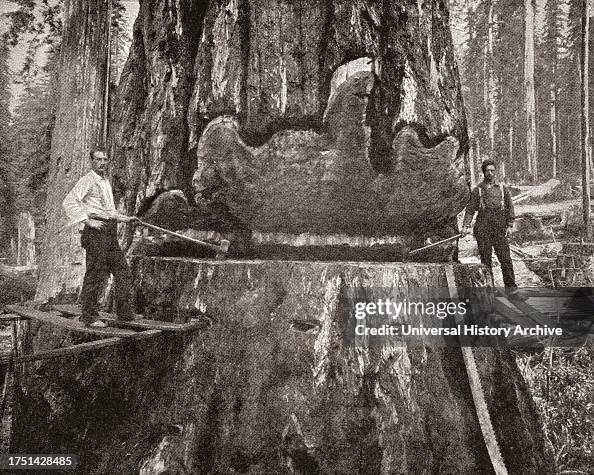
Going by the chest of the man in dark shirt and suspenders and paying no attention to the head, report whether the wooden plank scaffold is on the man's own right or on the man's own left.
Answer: on the man's own right

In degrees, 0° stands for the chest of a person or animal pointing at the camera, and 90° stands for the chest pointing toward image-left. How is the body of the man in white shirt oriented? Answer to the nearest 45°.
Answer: approximately 315°

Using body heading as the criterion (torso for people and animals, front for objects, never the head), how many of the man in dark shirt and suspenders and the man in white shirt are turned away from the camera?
0

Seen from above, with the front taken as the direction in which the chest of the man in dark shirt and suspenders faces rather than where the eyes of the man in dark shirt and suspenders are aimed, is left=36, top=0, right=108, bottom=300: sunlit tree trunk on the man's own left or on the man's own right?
on the man's own right

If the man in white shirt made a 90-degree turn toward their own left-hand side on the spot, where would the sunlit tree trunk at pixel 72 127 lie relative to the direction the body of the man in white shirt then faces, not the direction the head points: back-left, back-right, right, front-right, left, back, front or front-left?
front-left

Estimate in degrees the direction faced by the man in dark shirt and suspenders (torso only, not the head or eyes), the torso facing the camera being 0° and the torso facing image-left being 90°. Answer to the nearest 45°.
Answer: approximately 0°
